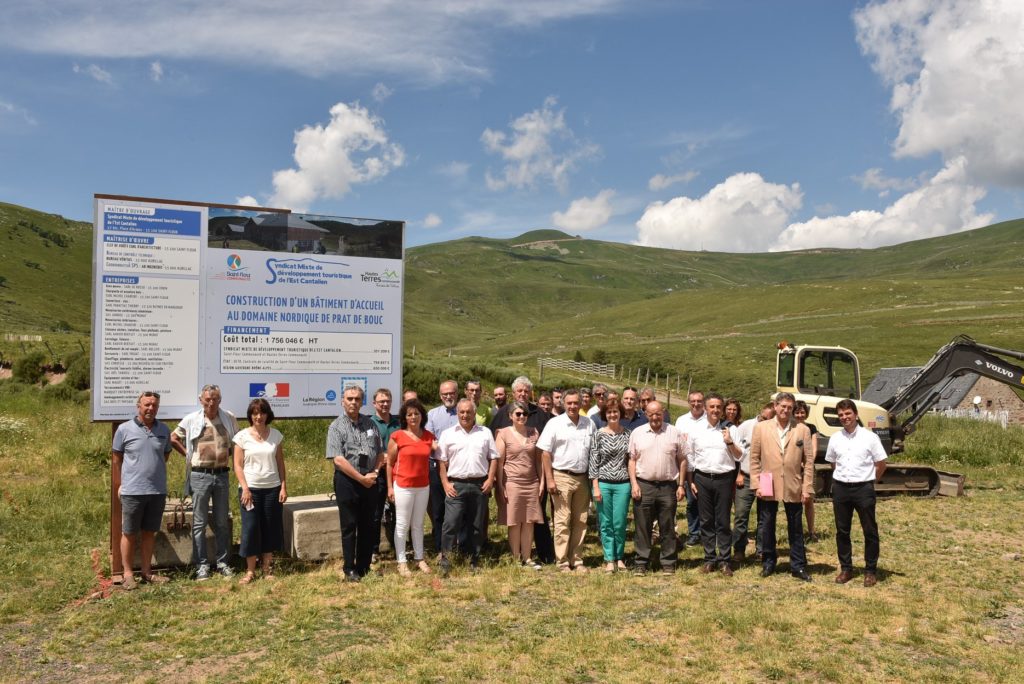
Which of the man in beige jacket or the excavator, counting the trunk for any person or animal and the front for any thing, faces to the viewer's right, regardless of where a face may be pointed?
the excavator

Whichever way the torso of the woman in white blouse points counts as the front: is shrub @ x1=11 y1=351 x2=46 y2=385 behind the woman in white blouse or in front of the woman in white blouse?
behind

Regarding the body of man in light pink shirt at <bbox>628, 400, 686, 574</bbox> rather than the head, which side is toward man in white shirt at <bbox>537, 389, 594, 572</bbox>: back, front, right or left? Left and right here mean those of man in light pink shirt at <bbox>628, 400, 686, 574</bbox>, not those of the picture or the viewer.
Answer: right

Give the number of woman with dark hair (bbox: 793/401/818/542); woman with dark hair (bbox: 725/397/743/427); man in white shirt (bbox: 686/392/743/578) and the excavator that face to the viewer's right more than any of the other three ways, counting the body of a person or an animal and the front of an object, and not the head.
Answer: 1

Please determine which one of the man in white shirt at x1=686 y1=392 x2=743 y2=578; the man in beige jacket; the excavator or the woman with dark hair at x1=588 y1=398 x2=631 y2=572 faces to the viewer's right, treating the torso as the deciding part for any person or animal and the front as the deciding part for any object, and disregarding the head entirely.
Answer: the excavator

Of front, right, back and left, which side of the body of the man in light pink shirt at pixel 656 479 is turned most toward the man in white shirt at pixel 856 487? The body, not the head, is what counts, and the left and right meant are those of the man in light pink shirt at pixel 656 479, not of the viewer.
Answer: left

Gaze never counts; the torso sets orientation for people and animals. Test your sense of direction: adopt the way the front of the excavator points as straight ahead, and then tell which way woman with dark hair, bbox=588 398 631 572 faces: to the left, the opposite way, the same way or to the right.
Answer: to the right

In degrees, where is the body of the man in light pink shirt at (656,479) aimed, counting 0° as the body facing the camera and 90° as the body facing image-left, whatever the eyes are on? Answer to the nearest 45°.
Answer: approximately 0°

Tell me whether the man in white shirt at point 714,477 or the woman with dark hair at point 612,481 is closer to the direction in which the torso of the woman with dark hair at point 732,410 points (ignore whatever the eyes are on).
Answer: the man in white shirt

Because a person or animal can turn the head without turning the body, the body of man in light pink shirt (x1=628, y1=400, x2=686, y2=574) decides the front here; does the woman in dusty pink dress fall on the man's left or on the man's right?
on the man's right

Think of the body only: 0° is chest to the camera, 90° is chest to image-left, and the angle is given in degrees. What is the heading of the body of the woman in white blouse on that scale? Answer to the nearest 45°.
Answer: approximately 0°

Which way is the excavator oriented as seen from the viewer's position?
to the viewer's right

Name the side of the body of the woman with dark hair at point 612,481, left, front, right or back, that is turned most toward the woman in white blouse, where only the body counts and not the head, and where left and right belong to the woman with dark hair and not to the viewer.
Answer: right

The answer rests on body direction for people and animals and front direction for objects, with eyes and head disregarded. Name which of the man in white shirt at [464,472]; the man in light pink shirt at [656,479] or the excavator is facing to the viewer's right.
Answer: the excavator
